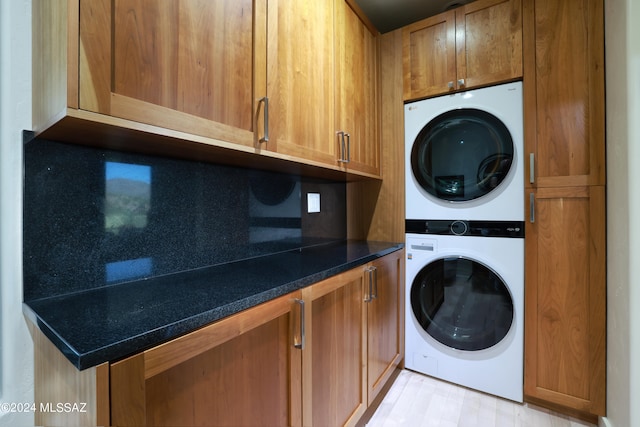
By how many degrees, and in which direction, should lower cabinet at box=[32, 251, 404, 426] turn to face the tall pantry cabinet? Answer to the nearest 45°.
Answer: approximately 45° to its left

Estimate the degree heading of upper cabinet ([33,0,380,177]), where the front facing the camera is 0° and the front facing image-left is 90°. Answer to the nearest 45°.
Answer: approximately 315°

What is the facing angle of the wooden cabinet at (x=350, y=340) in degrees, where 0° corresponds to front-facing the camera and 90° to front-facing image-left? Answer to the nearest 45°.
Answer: approximately 315°

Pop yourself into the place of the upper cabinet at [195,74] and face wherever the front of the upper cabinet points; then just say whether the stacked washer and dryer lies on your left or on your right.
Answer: on your left
